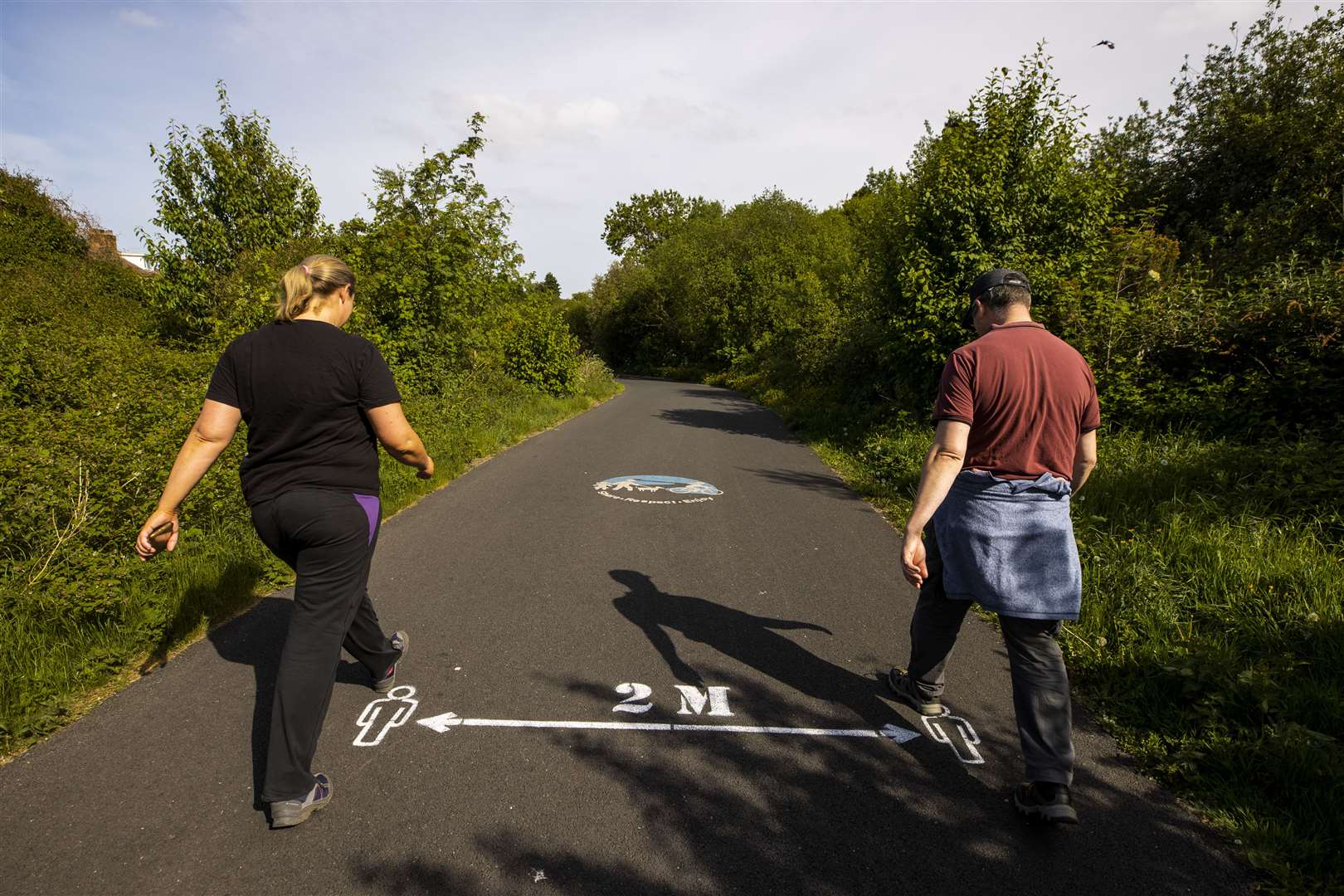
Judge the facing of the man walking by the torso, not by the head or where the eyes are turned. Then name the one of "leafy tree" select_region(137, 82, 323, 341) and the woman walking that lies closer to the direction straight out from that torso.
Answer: the leafy tree

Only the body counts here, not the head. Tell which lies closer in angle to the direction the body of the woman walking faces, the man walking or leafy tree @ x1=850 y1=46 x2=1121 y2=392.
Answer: the leafy tree

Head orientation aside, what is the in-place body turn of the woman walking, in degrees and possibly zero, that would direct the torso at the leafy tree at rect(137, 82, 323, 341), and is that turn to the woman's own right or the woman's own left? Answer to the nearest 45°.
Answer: approximately 45° to the woman's own left

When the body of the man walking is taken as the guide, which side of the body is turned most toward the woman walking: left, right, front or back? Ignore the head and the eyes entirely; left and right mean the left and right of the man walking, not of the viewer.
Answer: left

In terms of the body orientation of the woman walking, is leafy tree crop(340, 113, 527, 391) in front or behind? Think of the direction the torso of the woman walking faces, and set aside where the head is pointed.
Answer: in front

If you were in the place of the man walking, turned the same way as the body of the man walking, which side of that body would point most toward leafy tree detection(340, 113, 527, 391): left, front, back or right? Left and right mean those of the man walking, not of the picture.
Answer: front

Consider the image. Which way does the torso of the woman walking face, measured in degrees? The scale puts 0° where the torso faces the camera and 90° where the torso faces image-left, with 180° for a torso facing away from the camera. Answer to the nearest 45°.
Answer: approximately 225°

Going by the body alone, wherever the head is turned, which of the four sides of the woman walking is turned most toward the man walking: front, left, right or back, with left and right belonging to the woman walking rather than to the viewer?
right

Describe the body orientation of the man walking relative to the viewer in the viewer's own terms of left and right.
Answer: facing away from the viewer and to the left of the viewer

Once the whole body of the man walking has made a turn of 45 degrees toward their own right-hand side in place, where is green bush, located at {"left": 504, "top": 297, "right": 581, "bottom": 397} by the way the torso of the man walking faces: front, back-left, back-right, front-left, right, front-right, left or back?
front-left

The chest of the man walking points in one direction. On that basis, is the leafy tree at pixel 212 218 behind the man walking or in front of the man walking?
in front

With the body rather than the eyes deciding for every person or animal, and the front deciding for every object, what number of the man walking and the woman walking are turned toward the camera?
0

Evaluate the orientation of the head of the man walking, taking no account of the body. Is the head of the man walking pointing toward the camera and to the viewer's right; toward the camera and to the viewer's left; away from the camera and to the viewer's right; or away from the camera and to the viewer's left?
away from the camera and to the viewer's left
